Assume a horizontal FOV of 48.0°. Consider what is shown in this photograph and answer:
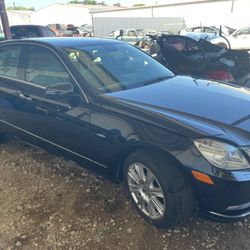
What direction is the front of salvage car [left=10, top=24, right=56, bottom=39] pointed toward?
to the viewer's right

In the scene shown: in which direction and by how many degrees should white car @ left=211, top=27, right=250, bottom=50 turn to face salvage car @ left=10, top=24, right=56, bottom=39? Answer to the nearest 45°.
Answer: approximately 45° to its left

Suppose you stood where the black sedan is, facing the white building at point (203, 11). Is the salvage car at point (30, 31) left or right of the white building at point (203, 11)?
left

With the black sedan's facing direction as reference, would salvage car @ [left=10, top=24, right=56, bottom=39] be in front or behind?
behind

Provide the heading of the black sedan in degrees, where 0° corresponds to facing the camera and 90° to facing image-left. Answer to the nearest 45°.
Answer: approximately 315°

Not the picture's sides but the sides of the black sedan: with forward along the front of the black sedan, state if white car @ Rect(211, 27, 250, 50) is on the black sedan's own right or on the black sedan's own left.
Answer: on the black sedan's own left

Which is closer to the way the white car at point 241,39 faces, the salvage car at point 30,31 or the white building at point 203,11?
the salvage car

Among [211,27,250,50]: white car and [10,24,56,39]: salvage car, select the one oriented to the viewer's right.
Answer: the salvage car

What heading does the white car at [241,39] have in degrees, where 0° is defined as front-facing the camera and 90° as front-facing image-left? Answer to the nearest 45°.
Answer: approximately 90°

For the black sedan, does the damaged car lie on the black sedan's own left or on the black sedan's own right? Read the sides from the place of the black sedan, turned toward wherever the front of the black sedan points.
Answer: on the black sedan's own left

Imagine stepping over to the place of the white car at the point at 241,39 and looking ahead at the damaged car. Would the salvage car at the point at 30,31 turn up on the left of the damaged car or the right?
right

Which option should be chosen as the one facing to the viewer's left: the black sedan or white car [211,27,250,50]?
the white car

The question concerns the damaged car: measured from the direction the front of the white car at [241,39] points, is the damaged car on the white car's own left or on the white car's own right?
on the white car's own left
